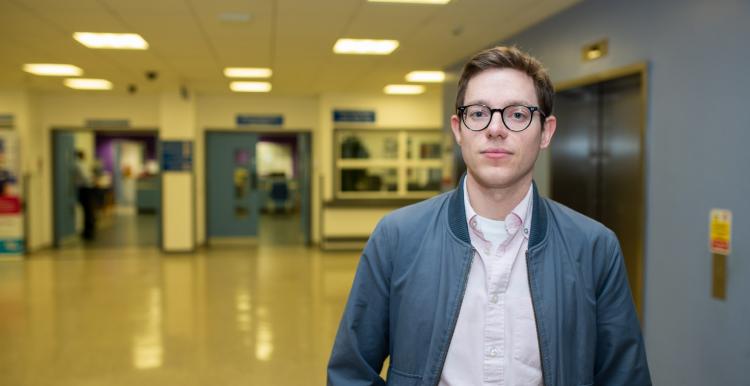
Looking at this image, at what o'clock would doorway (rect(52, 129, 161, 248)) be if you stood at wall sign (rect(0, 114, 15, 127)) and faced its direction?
The doorway is roughly at 9 o'clock from the wall sign.

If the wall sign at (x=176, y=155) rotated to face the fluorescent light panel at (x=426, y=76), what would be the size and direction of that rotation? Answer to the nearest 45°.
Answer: approximately 45° to its left

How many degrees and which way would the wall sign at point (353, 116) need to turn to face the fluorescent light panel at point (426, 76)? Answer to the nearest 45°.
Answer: approximately 45° to its left

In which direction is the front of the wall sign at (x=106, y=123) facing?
toward the camera

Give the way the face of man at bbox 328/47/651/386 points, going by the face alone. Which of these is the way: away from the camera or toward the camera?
toward the camera

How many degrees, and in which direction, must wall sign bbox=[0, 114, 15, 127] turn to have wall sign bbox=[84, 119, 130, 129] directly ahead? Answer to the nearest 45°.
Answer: approximately 90° to its left

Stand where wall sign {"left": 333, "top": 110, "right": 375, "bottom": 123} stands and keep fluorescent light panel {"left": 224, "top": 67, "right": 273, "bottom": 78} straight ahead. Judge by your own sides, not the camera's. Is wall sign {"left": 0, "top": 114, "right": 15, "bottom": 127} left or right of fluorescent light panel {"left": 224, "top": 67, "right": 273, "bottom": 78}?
right

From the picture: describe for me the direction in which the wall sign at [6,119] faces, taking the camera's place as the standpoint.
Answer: facing the viewer

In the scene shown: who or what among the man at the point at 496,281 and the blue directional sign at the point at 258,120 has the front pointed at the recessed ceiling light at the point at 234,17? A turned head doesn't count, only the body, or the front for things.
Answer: the blue directional sign

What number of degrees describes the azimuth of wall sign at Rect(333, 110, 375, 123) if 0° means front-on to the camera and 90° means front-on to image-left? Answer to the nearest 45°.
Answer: approximately 0°

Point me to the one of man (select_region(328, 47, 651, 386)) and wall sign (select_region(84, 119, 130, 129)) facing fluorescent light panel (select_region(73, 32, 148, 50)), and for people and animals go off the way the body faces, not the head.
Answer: the wall sign

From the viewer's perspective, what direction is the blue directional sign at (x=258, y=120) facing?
toward the camera

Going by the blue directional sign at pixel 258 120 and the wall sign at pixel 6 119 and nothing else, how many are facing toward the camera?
2

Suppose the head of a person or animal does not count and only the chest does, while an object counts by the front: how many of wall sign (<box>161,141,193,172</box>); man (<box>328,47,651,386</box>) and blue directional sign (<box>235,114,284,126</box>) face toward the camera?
3

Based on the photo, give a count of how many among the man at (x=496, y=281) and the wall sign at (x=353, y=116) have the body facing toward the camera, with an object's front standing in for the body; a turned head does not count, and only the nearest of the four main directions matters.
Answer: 2

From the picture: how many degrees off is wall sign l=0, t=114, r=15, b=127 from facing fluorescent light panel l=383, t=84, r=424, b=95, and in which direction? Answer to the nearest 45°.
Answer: approximately 45° to its left

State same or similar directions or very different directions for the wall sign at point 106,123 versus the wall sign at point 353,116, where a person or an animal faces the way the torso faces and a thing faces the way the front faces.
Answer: same or similar directions
